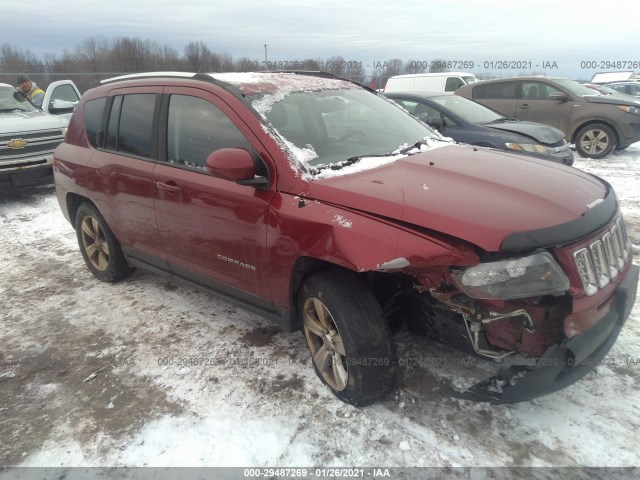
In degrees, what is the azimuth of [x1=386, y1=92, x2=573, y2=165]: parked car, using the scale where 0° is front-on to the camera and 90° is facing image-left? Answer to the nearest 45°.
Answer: approximately 315°

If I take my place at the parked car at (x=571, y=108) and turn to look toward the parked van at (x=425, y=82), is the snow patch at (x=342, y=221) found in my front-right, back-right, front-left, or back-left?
back-left

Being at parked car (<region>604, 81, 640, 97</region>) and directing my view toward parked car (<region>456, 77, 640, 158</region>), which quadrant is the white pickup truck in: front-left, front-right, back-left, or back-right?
front-right

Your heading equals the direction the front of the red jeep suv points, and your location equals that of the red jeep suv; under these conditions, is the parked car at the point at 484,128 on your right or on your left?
on your left

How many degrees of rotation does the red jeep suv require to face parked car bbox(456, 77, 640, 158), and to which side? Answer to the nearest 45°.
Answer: approximately 90° to its left

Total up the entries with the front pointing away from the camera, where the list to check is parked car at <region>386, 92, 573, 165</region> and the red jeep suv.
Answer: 0

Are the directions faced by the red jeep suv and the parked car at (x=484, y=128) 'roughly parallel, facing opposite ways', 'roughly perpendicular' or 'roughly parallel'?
roughly parallel

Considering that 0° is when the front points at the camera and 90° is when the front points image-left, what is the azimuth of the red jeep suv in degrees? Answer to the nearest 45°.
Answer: approximately 315°

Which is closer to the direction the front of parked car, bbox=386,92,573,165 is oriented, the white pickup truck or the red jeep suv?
the red jeep suv

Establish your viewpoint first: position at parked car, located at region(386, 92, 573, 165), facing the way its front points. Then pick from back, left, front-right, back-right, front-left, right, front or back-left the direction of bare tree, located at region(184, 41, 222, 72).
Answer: back
